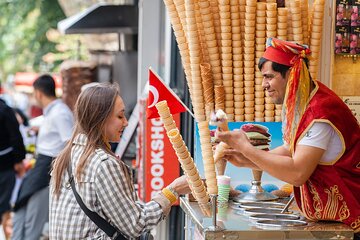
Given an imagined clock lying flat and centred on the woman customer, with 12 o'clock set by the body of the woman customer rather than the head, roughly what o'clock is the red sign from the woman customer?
The red sign is roughly at 11 o'clock from the woman customer.

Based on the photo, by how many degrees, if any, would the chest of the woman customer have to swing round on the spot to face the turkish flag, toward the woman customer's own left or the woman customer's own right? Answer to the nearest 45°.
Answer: approximately 45° to the woman customer's own left

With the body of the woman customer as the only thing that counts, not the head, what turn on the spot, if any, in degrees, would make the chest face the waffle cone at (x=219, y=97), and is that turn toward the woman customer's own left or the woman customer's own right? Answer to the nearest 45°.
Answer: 0° — they already face it

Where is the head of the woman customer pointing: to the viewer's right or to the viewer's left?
to the viewer's right

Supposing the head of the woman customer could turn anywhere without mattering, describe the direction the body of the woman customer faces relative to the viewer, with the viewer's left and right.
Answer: facing away from the viewer and to the right of the viewer

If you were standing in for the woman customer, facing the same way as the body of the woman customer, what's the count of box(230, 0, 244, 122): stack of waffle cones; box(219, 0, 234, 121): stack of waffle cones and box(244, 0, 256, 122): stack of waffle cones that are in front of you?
3
